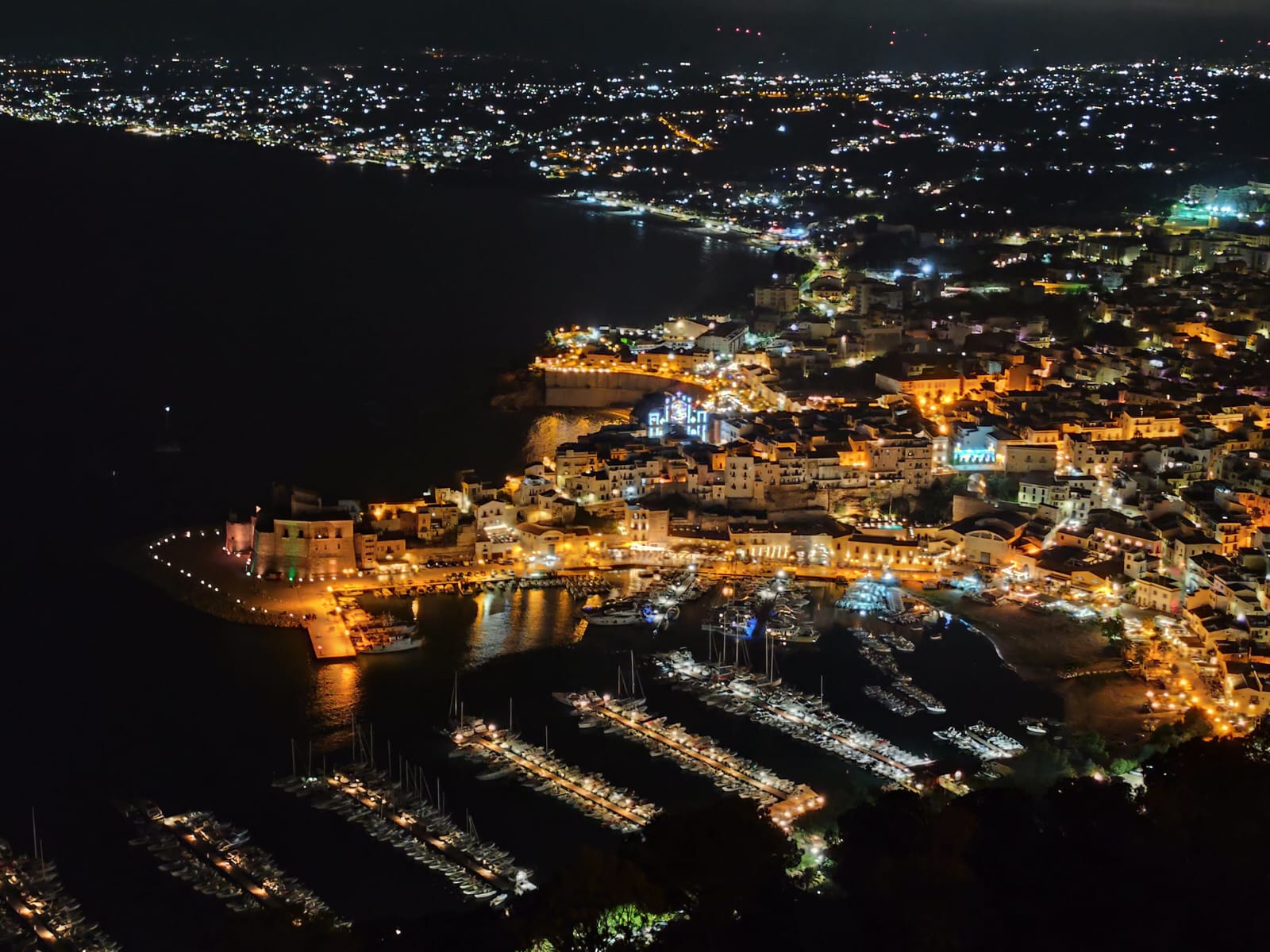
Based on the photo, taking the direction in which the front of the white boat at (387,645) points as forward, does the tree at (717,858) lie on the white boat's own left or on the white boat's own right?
on the white boat's own right

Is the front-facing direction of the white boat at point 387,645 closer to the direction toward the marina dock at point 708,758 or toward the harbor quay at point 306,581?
the marina dock

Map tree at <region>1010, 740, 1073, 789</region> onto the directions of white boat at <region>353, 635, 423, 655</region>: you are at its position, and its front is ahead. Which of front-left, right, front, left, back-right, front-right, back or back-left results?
front-right

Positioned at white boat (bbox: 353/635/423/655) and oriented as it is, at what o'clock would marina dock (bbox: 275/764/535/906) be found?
The marina dock is roughly at 3 o'clock from the white boat.

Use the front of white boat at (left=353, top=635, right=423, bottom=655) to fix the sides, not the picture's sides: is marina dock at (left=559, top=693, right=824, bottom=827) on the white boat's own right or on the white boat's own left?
on the white boat's own right

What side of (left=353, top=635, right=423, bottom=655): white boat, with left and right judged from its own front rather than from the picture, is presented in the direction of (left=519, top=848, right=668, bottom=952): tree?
right

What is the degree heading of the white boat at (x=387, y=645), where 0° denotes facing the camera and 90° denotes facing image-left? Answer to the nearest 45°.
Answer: approximately 270°

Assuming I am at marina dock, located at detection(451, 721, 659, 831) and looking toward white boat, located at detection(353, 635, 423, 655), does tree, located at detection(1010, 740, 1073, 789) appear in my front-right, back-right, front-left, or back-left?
back-right

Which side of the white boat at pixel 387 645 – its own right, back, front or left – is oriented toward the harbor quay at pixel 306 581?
left

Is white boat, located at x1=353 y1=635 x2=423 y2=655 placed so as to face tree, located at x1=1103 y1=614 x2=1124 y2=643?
yes
